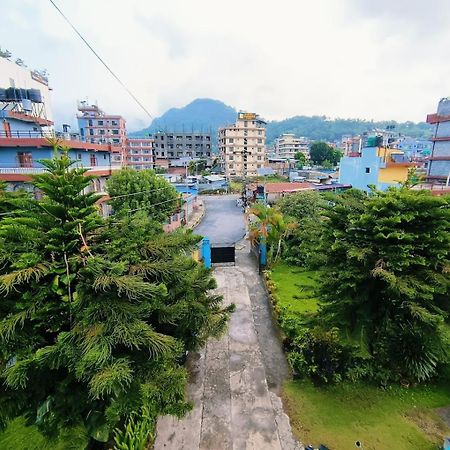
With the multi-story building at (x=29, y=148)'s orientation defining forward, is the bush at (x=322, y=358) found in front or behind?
in front

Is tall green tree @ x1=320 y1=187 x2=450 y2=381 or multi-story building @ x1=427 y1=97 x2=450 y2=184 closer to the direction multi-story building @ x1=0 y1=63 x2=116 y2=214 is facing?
the tall green tree

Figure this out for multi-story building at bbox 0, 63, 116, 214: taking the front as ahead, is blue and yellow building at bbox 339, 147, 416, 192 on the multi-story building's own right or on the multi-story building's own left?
on the multi-story building's own left

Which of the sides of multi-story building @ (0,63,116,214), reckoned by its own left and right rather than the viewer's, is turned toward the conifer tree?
front

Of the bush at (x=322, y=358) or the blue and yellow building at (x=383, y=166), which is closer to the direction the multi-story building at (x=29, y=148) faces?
the bush

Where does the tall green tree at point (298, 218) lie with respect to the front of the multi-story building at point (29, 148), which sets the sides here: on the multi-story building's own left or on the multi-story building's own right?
on the multi-story building's own left

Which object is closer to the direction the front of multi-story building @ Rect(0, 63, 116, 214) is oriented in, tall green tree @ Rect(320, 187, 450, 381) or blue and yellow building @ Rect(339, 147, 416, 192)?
the tall green tree

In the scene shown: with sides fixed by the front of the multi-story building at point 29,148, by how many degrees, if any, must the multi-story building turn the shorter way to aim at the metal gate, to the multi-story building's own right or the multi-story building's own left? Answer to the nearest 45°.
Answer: approximately 45° to the multi-story building's own left
